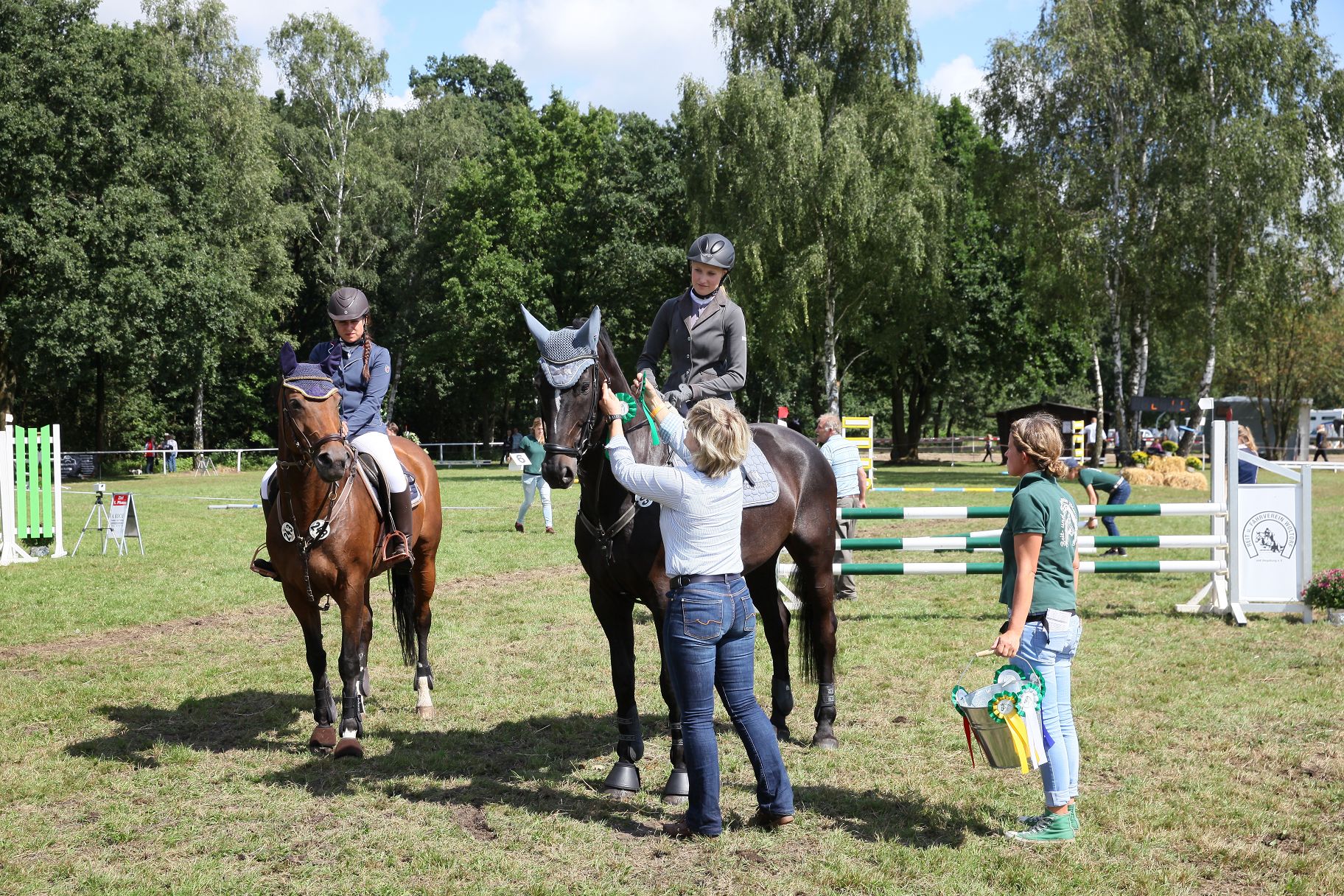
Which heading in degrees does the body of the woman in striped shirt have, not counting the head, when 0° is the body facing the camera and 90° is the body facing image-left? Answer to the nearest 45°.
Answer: approximately 135°

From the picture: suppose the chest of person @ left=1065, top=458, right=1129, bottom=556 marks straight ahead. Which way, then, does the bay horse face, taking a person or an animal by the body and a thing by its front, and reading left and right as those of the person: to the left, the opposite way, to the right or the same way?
to the left

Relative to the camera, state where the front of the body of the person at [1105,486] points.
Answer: to the viewer's left

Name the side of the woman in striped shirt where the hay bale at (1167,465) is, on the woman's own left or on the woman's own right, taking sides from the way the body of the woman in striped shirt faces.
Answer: on the woman's own right

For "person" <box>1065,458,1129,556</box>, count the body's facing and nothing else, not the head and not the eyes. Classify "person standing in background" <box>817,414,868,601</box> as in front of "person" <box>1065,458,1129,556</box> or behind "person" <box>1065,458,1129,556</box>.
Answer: in front

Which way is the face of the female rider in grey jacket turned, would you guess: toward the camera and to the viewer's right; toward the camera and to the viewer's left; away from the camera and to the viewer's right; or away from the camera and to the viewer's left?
toward the camera and to the viewer's left

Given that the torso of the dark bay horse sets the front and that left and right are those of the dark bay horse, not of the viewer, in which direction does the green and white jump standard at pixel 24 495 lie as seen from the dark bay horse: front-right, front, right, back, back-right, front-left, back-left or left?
right

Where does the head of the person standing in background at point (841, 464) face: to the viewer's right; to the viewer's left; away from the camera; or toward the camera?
to the viewer's left

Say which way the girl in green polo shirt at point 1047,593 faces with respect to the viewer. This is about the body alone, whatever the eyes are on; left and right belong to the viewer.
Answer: facing to the left of the viewer

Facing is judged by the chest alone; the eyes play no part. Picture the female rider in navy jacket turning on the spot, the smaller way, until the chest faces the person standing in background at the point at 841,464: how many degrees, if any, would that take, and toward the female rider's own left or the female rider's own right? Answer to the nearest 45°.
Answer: approximately 180°

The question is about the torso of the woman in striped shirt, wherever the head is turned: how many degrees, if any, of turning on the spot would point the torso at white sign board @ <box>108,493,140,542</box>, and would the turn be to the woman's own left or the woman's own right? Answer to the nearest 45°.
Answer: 0° — they already face it

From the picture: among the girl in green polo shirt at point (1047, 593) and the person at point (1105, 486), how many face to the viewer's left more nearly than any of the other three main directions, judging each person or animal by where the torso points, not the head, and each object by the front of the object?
2
